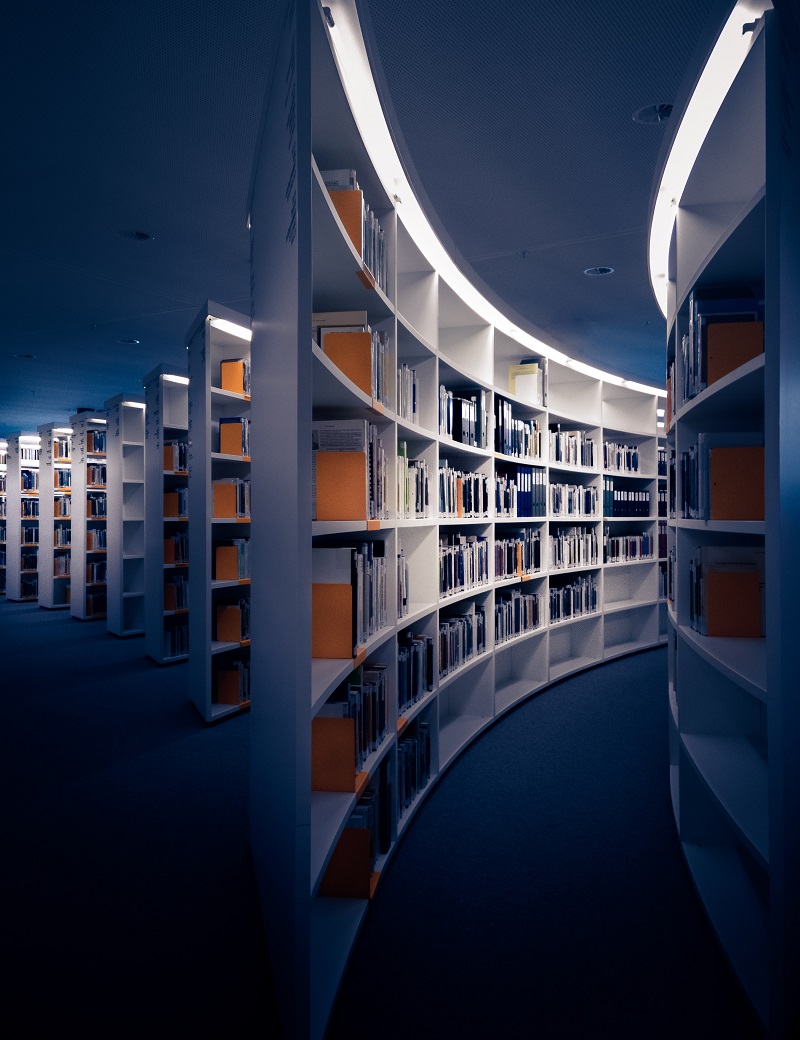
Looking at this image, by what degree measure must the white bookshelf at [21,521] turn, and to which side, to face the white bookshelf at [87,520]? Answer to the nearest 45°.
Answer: approximately 45° to its right

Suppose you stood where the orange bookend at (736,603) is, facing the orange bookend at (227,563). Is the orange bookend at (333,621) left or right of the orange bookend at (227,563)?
left

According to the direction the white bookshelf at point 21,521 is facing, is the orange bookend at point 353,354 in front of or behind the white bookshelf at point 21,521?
in front

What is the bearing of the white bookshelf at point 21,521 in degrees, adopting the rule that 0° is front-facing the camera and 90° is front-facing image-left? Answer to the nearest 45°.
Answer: approximately 315°

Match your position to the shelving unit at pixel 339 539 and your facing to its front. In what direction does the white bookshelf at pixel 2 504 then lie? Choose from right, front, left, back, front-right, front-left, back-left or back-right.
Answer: back

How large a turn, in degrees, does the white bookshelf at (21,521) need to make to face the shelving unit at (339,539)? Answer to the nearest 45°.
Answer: approximately 45° to its right

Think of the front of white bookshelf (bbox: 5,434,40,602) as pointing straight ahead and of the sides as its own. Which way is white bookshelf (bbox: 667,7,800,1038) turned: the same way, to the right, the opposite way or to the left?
the opposite way

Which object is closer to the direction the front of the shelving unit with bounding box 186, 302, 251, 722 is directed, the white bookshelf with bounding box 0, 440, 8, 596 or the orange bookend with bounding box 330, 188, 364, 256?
the orange bookend

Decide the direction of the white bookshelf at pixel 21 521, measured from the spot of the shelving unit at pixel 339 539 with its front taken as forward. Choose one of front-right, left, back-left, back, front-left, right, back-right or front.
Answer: back

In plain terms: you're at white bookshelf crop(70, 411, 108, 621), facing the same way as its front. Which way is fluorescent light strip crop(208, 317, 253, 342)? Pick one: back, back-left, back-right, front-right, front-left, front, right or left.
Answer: front-right

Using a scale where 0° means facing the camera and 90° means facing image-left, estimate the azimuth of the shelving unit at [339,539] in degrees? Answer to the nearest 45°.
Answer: approximately 315°

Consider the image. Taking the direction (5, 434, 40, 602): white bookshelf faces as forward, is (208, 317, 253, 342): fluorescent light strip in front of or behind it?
in front

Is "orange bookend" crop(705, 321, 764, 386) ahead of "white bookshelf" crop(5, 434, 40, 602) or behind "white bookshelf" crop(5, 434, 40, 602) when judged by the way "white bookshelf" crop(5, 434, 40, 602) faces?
ahead

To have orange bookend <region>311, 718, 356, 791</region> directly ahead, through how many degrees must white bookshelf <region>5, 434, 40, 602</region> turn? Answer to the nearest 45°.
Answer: approximately 45° to its right
